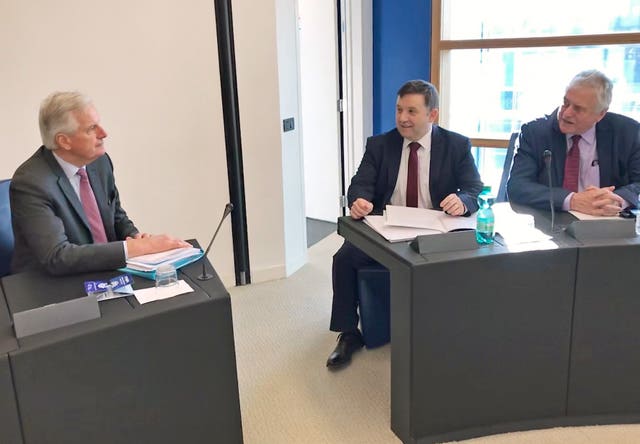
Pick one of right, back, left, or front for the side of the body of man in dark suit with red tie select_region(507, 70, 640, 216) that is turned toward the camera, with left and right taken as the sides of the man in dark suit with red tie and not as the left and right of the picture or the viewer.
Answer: front

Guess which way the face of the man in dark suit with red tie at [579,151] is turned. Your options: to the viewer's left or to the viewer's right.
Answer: to the viewer's left

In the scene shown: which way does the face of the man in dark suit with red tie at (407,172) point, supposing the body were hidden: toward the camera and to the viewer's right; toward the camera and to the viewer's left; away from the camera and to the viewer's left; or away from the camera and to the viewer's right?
toward the camera and to the viewer's left

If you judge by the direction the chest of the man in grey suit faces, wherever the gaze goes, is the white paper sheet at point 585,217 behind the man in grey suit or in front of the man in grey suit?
in front

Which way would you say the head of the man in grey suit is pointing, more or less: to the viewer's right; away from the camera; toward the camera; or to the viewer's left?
to the viewer's right

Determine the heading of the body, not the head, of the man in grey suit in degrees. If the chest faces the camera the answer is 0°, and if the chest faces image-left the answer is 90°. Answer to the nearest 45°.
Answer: approximately 315°

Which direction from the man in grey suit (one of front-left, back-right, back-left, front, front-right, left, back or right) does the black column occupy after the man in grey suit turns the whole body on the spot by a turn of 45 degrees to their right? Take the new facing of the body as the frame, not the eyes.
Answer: back-left

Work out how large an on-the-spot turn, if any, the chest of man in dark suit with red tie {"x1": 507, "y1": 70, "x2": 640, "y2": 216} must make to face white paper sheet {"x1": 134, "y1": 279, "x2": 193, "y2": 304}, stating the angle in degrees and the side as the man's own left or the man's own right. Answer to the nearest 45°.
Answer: approximately 45° to the man's own right

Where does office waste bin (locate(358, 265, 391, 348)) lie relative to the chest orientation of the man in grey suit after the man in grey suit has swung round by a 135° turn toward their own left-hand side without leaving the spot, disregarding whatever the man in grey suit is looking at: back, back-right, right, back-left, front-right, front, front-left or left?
right

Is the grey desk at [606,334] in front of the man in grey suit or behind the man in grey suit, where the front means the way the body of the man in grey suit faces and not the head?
in front
